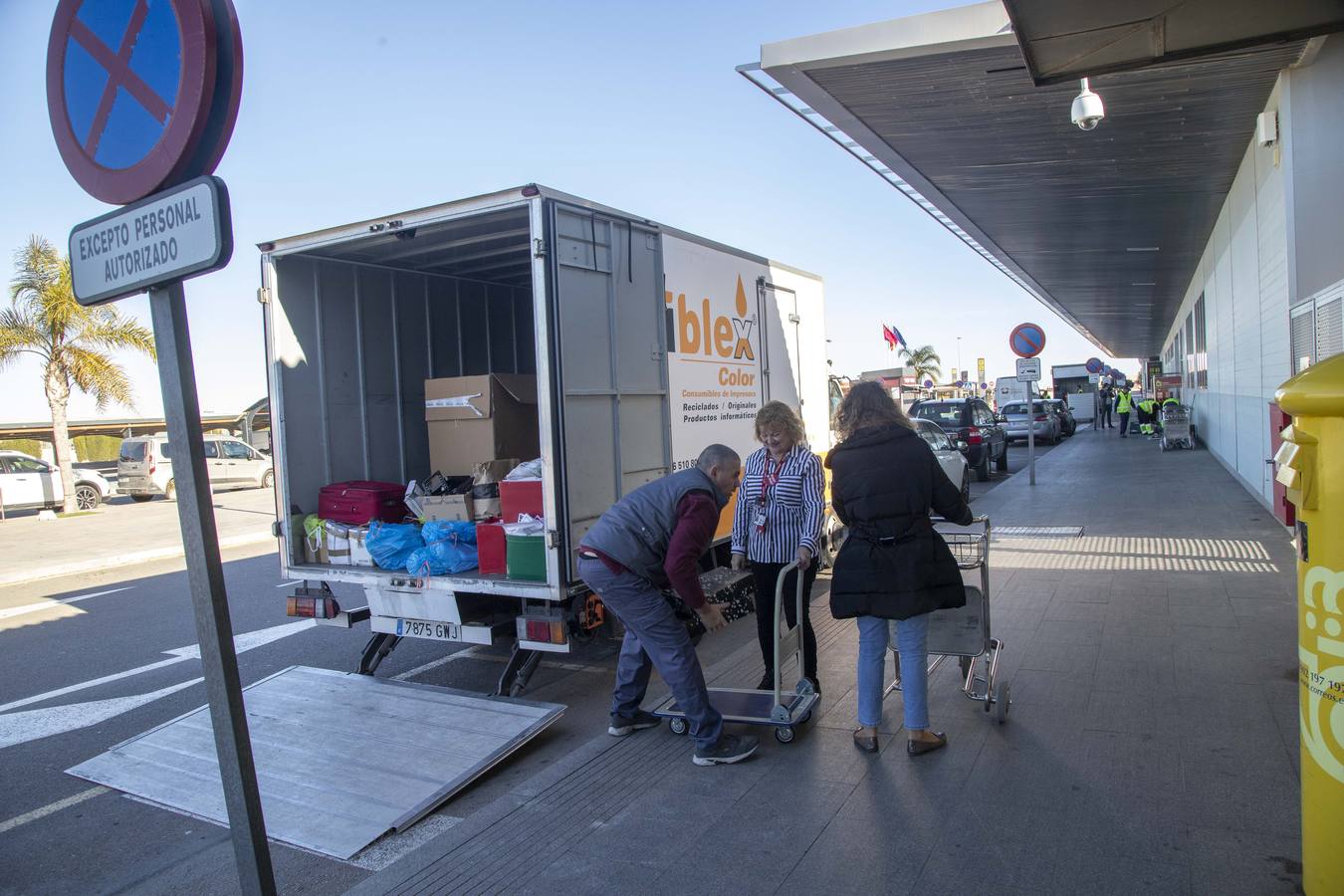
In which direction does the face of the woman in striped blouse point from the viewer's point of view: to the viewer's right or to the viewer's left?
to the viewer's left

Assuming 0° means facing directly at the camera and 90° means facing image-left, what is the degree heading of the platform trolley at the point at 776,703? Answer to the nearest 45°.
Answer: approximately 90°

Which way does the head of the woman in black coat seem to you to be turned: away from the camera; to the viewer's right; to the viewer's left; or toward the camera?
away from the camera

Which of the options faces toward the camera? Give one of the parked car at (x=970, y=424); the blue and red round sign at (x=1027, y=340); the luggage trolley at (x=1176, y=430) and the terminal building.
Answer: the blue and red round sign

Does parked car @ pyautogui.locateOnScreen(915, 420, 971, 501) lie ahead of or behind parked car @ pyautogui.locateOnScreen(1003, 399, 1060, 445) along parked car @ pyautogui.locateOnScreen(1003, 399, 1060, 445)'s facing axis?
behind

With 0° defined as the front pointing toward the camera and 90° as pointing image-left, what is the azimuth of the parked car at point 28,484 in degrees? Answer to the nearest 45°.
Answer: approximately 270°

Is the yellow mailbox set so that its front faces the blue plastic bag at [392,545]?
yes
